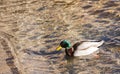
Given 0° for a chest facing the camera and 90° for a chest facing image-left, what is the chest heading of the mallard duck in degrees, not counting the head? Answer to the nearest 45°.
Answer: approximately 90°
